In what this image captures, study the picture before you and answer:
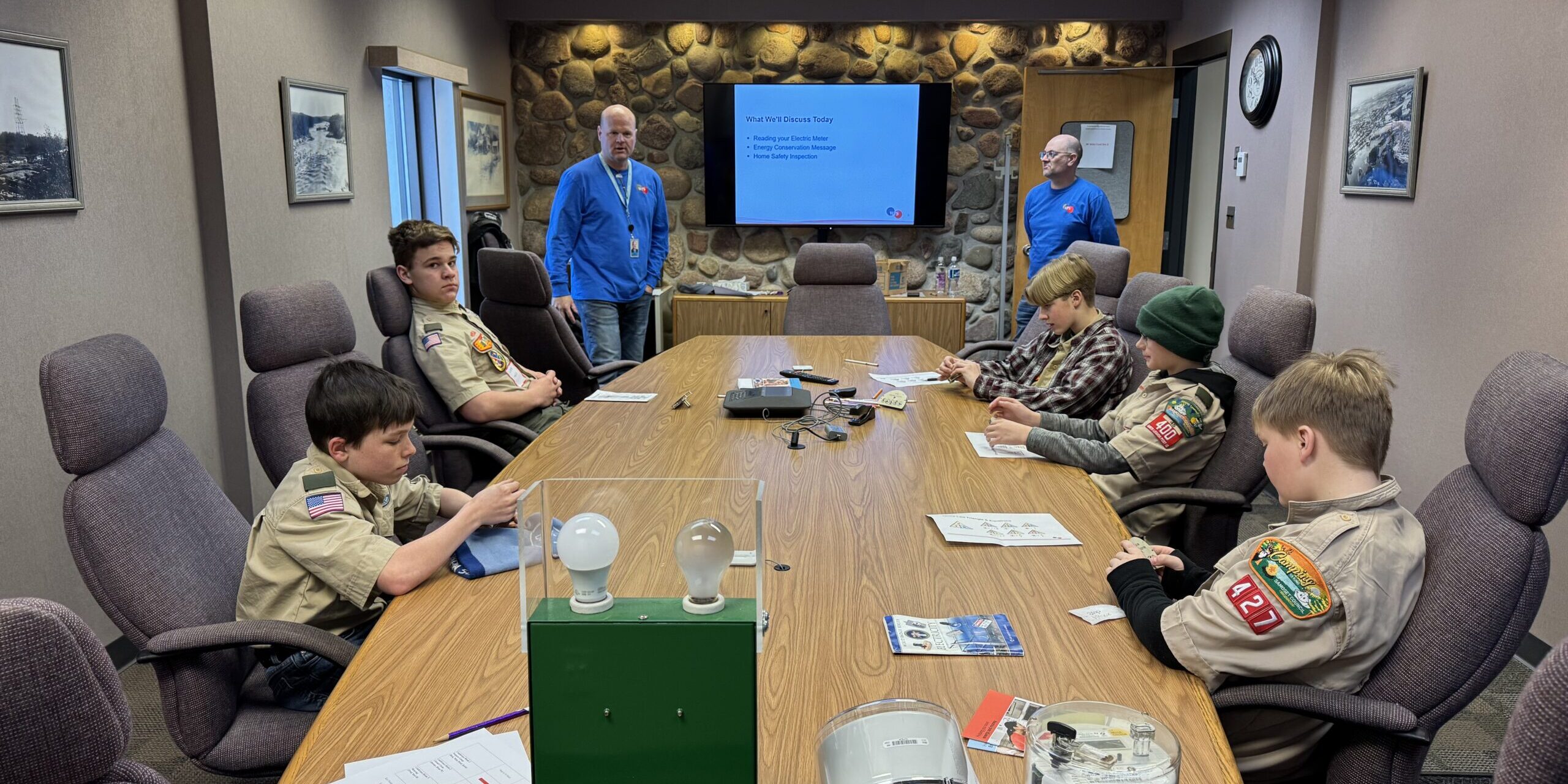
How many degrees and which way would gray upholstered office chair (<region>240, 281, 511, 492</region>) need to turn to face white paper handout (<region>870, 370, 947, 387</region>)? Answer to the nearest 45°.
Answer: approximately 45° to its left

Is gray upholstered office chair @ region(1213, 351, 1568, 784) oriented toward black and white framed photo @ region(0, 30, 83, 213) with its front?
yes

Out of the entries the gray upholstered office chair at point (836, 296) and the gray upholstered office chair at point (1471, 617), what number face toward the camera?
1

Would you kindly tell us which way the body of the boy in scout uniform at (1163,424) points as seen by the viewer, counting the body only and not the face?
to the viewer's left

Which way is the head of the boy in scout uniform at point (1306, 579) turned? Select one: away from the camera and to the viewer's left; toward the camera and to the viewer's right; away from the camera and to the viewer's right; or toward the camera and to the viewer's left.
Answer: away from the camera and to the viewer's left

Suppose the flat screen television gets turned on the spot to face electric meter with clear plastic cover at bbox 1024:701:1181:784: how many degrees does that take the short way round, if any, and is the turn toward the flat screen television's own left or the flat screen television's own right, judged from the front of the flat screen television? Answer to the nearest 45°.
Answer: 0° — it already faces it

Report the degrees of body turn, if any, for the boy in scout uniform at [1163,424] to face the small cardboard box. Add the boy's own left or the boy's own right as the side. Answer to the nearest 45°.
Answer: approximately 90° to the boy's own right

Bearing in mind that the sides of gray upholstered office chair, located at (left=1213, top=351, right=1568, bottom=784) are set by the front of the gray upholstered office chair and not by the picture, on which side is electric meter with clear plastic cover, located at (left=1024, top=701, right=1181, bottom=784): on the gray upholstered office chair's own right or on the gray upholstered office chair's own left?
on the gray upholstered office chair's own left

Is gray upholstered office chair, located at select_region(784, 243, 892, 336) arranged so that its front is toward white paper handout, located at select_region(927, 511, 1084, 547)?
yes

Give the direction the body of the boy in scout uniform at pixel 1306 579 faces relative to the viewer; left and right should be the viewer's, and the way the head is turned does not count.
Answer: facing away from the viewer and to the left of the viewer
